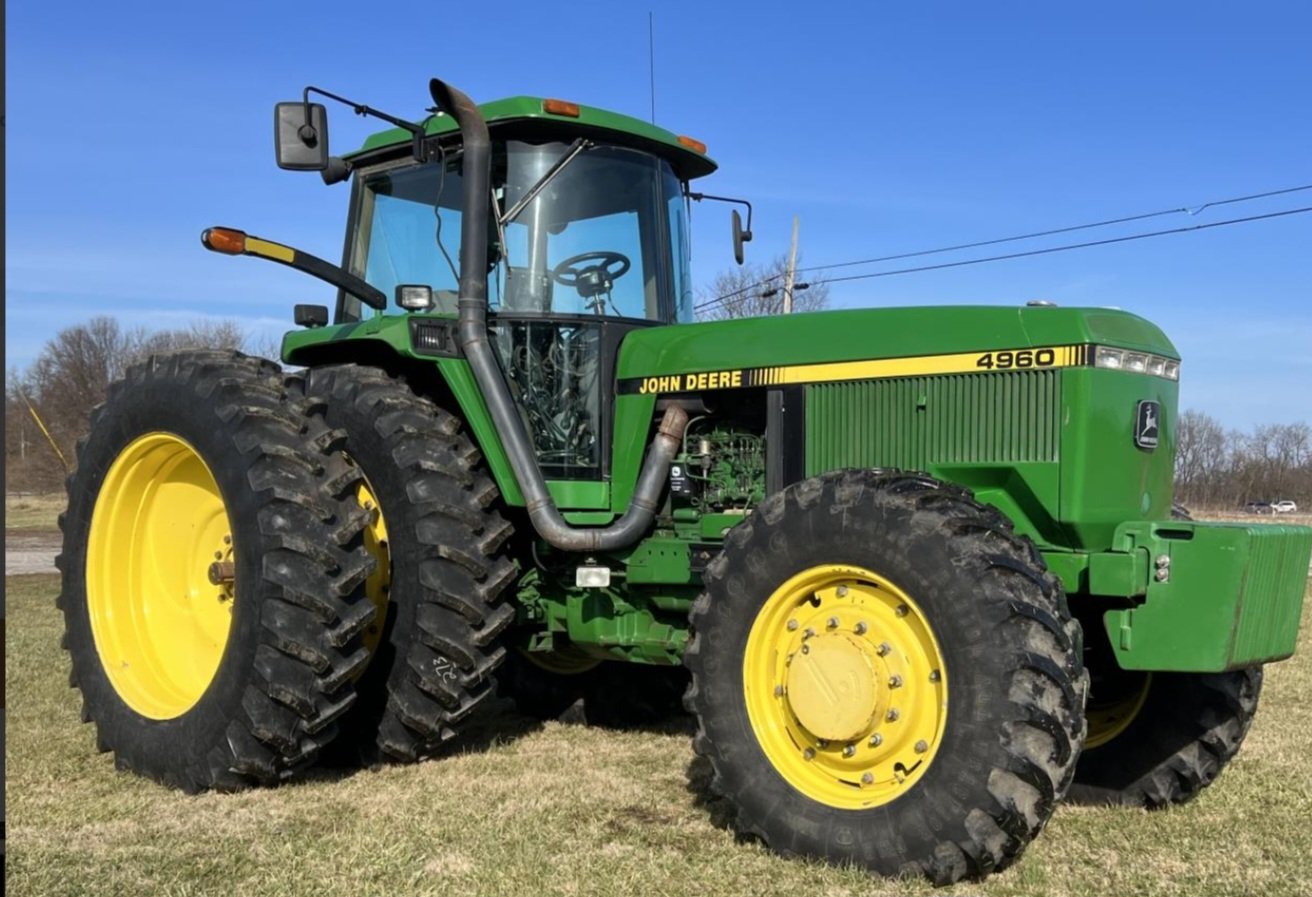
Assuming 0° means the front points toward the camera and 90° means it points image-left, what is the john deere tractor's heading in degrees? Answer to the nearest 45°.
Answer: approximately 315°
